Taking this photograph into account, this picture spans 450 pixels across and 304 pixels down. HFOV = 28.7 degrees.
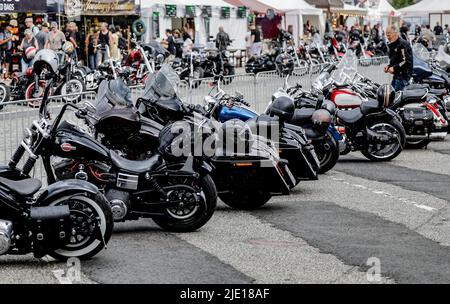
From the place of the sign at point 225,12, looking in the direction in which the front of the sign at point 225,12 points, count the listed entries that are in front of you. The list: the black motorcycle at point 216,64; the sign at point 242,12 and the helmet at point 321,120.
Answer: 2

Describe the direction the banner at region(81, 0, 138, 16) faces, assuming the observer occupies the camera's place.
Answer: facing the viewer

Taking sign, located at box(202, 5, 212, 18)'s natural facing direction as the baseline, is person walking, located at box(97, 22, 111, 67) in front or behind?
in front

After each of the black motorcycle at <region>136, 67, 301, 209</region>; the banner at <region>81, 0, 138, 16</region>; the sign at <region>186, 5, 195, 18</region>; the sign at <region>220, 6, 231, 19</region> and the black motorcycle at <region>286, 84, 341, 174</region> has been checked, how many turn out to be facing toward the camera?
3

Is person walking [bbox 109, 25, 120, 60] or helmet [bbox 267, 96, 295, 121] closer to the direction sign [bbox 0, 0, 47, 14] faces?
the helmet

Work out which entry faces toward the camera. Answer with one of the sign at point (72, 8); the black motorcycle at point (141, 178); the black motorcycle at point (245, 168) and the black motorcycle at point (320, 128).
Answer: the sign

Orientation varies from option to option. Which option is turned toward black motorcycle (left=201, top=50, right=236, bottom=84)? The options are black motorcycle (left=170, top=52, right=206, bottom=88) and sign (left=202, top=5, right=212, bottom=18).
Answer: the sign

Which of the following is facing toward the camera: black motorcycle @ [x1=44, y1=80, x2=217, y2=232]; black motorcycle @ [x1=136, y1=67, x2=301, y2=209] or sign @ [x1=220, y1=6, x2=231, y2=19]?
the sign

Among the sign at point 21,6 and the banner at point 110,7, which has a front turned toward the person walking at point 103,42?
the banner

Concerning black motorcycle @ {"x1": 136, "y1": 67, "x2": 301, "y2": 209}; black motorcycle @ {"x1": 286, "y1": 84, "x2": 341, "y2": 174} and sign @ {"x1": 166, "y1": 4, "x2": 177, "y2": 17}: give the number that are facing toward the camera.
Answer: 1

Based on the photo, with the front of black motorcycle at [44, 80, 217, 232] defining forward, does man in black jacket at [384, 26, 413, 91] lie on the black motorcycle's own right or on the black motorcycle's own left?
on the black motorcycle's own right

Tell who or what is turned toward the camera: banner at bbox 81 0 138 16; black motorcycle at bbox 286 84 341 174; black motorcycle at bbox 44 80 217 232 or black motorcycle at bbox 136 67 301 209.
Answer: the banner

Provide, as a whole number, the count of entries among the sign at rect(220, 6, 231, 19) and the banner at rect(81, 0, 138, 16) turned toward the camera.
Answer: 2

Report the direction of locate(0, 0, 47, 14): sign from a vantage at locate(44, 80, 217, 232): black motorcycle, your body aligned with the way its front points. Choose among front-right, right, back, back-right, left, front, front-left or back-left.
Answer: front-right
